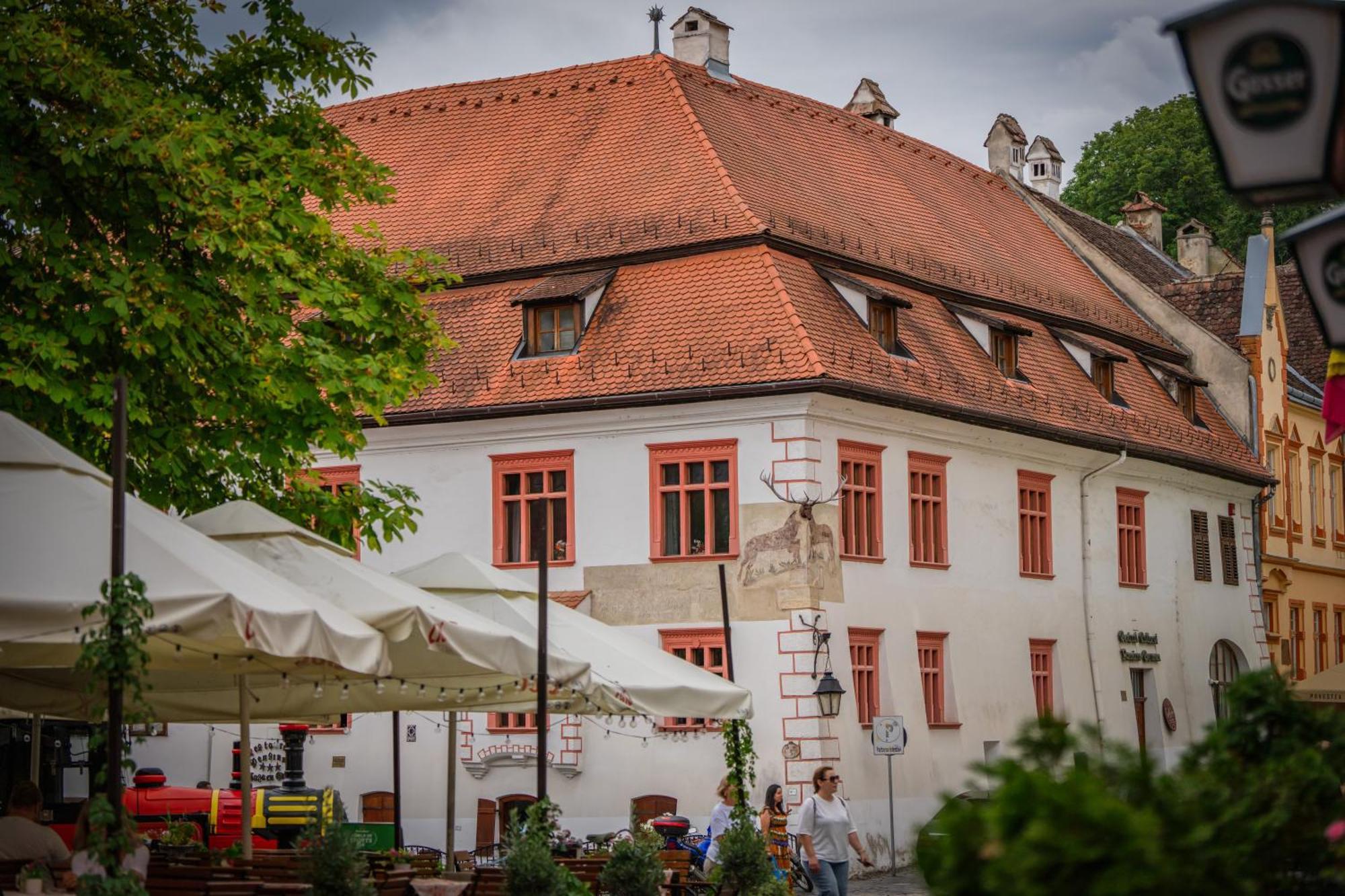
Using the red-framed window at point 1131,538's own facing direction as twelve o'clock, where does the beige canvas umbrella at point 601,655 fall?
The beige canvas umbrella is roughly at 2 o'clock from the red-framed window.

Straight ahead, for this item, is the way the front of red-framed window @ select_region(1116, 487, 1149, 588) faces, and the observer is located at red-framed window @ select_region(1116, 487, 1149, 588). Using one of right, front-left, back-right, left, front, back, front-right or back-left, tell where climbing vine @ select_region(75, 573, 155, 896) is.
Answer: front-right

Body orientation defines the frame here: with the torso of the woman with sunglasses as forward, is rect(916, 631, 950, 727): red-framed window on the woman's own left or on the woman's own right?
on the woman's own left

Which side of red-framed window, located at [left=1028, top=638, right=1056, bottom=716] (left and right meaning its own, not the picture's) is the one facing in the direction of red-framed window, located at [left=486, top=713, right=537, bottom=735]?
right

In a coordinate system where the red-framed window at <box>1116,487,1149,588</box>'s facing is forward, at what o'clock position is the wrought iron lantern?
The wrought iron lantern is roughly at 2 o'clock from the red-framed window.
